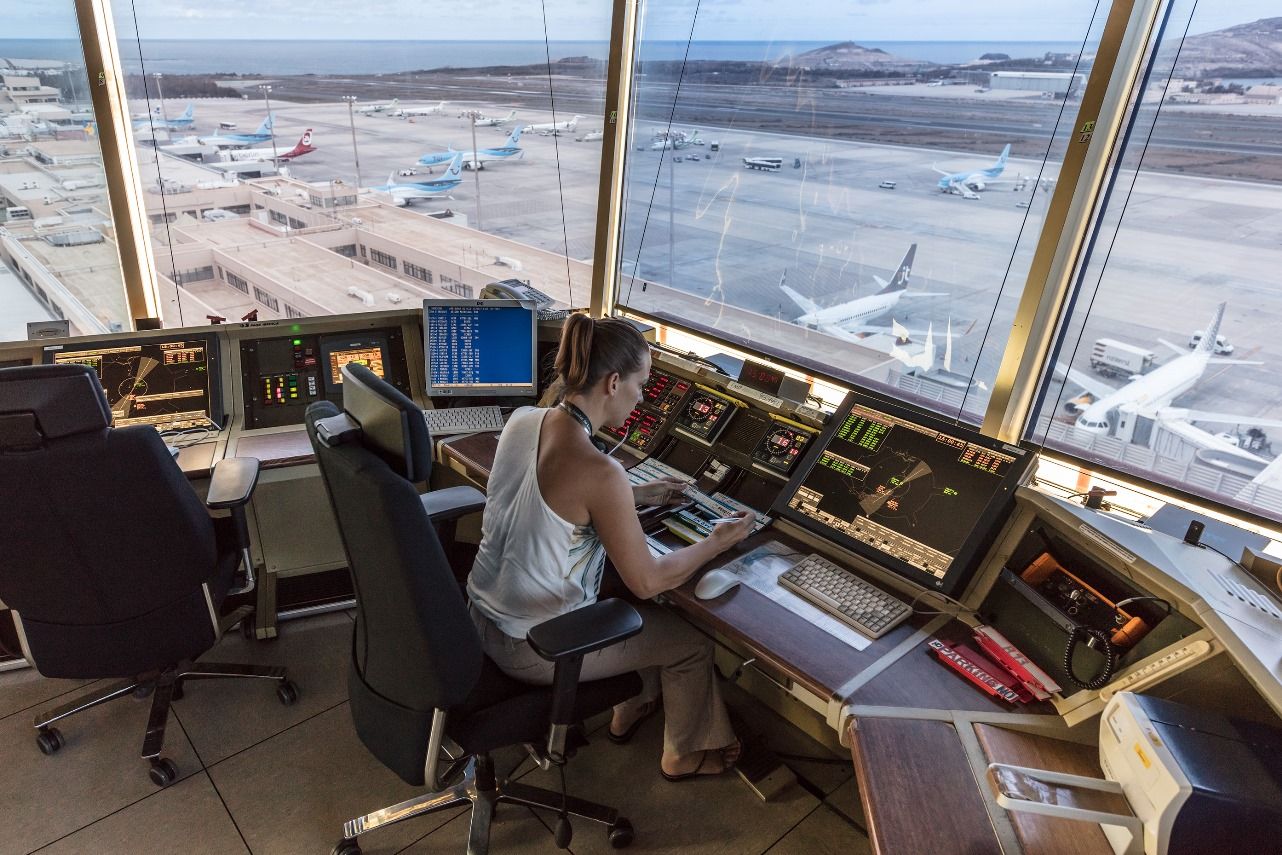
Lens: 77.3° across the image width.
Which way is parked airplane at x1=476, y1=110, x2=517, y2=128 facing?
to the viewer's left

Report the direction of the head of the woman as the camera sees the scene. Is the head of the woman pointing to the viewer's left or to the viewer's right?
to the viewer's right

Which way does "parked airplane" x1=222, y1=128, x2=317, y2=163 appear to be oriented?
to the viewer's left

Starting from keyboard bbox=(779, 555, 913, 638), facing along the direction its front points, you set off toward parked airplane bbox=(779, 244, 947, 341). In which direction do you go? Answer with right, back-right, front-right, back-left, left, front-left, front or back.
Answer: back-right

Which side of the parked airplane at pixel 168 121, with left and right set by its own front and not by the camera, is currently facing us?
left

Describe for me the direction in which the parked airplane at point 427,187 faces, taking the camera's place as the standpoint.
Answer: facing to the left of the viewer

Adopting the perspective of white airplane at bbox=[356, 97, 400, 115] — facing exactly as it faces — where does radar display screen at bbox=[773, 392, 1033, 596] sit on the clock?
The radar display screen is roughly at 8 o'clock from the white airplane.

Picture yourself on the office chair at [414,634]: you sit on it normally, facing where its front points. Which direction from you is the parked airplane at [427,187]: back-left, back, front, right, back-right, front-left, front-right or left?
front-left

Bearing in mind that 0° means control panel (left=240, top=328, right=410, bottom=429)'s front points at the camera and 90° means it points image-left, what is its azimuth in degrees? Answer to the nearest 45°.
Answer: approximately 0°

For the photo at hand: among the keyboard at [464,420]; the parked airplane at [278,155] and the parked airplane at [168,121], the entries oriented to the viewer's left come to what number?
2

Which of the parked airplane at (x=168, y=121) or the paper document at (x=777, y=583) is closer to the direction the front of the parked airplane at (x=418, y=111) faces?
the parked airplane

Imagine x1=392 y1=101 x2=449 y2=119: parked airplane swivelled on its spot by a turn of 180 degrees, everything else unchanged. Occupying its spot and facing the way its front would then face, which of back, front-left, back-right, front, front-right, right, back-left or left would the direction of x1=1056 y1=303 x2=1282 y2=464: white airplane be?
front-right

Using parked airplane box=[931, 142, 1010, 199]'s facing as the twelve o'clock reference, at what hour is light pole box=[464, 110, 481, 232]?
The light pole is roughly at 2 o'clock from the parked airplane.
